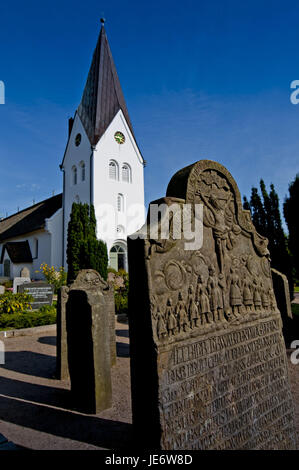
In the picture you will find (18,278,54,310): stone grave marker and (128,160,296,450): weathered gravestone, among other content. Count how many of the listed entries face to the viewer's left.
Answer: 0

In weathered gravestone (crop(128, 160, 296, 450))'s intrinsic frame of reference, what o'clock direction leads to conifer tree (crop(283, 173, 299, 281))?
The conifer tree is roughly at 8 o'clock from the weathered gravestone.

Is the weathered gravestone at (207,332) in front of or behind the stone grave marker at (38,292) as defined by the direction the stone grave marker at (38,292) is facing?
in front

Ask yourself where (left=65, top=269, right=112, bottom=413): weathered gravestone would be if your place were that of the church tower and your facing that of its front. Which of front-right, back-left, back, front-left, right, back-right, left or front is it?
front-right

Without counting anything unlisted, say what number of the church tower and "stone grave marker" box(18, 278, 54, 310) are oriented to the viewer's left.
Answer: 0

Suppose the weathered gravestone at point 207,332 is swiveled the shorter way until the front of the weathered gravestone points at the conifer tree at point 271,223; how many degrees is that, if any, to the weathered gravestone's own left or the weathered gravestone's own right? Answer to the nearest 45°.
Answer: approximately 135° to the weathered gravestone's own left

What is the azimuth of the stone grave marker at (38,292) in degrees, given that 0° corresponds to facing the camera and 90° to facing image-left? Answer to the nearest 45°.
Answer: approximately 0°

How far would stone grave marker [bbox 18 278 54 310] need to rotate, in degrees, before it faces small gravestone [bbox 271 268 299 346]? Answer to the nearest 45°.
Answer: approximately 45° to its left

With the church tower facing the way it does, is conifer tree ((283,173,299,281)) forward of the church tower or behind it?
forward
